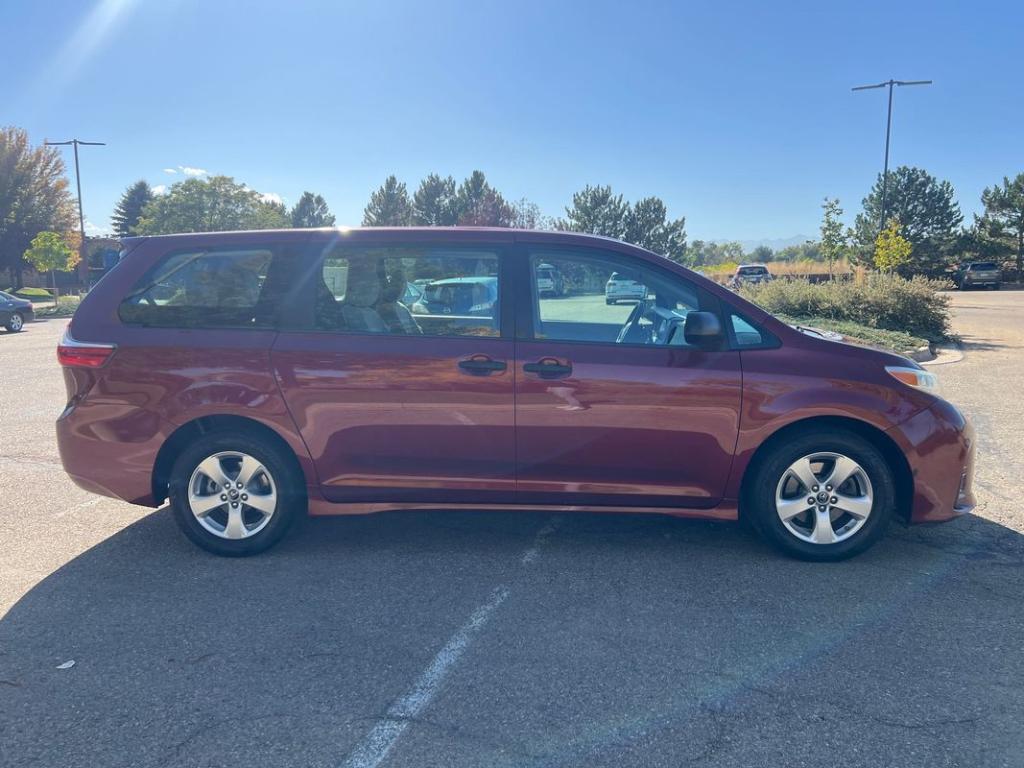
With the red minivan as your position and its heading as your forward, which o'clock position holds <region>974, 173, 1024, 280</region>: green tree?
The green tree is roughly at 10 o'clock from the red minivan.

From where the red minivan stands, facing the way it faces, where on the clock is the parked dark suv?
The parked dark suv is roughly at 10 o'clock from the red minivan.

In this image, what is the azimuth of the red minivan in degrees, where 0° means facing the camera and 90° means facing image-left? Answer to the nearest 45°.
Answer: approximately 270°

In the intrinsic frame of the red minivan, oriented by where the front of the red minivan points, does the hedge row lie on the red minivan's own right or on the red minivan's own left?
on the red minivan's own left

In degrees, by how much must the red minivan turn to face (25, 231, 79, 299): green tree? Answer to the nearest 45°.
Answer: approximately 135° to its left

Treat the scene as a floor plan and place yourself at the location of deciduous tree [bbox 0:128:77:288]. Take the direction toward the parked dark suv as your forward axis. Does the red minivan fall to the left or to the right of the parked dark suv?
right

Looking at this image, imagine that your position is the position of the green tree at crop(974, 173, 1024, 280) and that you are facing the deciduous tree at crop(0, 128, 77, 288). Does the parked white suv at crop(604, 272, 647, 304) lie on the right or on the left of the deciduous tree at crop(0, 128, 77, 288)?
left

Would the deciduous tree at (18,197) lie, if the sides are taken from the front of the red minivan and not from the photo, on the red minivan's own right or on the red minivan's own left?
on the red minivan's own left

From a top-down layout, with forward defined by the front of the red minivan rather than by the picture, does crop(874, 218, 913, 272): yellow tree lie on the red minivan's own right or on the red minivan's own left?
on the red minivan's own left
